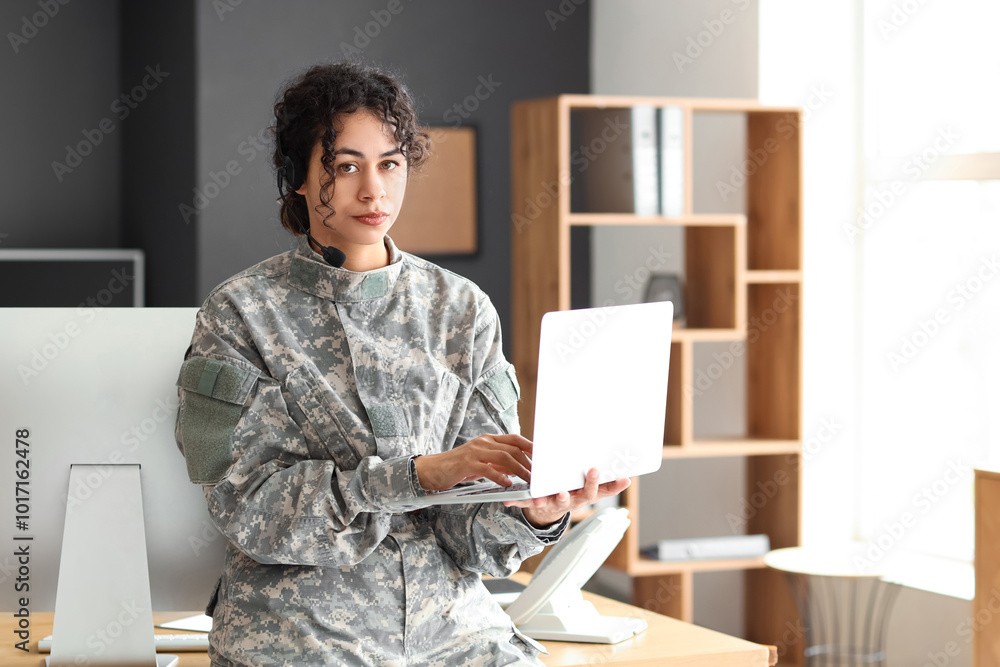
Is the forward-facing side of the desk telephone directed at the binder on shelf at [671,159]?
no

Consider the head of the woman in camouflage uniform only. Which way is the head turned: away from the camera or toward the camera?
toward the camera

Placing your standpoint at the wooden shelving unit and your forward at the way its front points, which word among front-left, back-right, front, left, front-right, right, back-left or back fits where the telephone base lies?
front-right

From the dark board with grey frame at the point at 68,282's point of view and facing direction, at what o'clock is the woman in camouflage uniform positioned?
The woman in camouflage uniform is roughly at 12 o'clock from the dark board with grey frame.

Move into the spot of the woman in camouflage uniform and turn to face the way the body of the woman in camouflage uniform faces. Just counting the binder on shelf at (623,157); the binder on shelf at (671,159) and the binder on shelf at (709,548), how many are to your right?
0

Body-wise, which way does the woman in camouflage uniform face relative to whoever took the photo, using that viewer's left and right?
facing the viewer and to the right of the viewer

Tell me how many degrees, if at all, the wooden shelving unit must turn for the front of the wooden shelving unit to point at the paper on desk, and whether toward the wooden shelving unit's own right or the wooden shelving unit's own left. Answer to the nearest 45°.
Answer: approximately 90° to the wooden shelving unit's own right

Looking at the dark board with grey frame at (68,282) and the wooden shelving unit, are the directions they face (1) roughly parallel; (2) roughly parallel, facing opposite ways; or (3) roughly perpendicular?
roughly parallel

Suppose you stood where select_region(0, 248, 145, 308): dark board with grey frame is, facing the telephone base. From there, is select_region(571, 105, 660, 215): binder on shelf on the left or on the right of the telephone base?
left

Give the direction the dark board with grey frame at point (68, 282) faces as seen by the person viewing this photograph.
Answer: facing the viewer

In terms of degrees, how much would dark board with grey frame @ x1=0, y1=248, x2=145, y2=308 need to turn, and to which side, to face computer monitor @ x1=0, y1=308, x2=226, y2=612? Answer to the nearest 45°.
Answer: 0° — it already faces it
